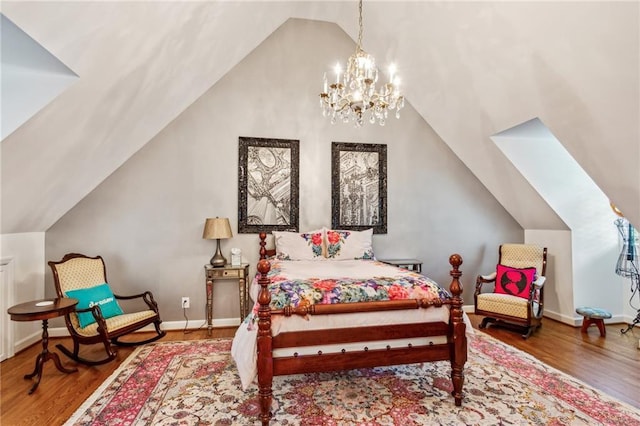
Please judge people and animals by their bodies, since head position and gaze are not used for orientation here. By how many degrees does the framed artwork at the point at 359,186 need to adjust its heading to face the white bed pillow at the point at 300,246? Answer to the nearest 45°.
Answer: approximately 45° to its right

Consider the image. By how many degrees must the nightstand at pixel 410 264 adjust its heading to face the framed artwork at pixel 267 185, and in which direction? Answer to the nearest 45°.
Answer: approximately 90° to its right

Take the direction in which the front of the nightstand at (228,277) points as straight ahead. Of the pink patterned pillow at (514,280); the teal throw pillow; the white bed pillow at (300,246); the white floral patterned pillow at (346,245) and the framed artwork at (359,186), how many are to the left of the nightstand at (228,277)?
4

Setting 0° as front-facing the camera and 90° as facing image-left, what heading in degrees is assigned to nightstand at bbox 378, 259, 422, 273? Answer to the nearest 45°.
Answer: approximately 0°

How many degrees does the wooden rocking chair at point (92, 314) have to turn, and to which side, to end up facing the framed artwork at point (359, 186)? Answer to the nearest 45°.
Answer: approximately 45° to its left

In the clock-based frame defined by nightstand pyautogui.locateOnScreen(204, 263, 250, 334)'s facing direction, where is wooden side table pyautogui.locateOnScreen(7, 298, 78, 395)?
The wooden side table is roughly at 2 o'clock from the nightstand.

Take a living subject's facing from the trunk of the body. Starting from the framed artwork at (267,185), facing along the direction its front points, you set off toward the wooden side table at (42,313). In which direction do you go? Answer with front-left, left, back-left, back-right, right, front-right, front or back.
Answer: front-right

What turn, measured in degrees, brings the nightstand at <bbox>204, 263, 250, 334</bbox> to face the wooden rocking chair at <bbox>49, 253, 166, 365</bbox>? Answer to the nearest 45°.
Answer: approximately 90° to its right

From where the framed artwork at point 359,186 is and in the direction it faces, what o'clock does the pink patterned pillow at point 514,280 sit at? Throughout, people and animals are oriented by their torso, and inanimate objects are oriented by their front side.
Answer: The pink patterned pillow is roughly at 9 o'clock from the framed artwork.

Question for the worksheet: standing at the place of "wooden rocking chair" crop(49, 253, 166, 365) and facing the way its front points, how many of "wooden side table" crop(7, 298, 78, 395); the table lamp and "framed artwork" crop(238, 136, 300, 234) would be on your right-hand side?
1

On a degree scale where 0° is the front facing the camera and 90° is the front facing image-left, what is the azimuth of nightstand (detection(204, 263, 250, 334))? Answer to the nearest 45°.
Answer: approximately 0°

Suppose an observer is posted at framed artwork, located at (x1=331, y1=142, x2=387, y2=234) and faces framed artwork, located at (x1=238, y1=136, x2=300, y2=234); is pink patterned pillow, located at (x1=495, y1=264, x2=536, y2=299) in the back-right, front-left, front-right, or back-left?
back-left
